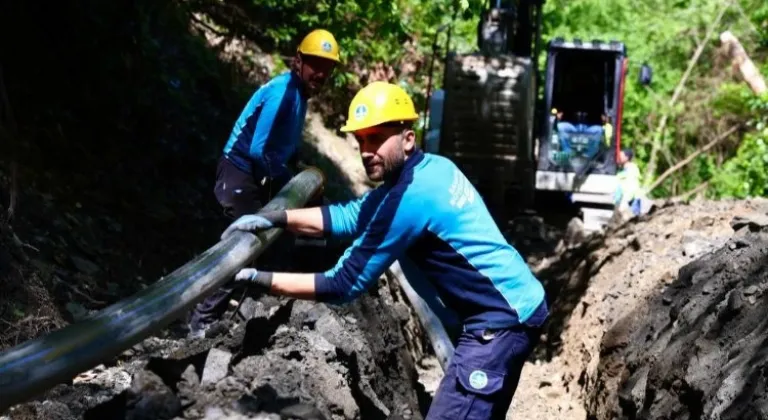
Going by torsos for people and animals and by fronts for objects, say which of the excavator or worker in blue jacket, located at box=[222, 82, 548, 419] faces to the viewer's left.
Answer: the worker in blue jacket

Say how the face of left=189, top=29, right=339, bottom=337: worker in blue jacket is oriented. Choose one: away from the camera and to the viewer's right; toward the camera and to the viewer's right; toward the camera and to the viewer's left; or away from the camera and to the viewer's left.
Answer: toward the camera and to the viewer's right

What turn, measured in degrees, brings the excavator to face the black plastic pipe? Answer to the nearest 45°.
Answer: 0° — it already faces it

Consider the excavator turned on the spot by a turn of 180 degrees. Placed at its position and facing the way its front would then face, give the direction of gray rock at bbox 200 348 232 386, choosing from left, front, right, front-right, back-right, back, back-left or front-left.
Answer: back

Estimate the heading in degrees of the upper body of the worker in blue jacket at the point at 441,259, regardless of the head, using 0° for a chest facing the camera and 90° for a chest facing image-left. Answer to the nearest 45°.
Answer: approximately 90°

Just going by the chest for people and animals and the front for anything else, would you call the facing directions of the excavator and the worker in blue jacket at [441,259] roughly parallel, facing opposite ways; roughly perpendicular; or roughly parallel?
roughly perpendicular

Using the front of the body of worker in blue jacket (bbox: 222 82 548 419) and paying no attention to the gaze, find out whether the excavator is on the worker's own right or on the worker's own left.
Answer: on the worker's own right

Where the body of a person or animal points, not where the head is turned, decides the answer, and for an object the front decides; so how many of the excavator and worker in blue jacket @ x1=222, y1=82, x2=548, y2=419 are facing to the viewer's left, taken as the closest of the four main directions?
1

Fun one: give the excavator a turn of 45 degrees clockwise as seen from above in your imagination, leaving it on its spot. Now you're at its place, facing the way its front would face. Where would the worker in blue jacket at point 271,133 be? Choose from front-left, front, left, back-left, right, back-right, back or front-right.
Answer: front-left

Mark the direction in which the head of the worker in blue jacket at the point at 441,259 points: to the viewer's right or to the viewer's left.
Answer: to the viewer's left

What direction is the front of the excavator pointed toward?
toward the camera

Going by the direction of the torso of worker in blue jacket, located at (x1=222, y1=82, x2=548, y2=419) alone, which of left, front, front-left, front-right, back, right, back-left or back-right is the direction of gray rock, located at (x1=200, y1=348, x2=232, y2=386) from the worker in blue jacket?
front

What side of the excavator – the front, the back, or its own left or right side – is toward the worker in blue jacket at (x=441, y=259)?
front
